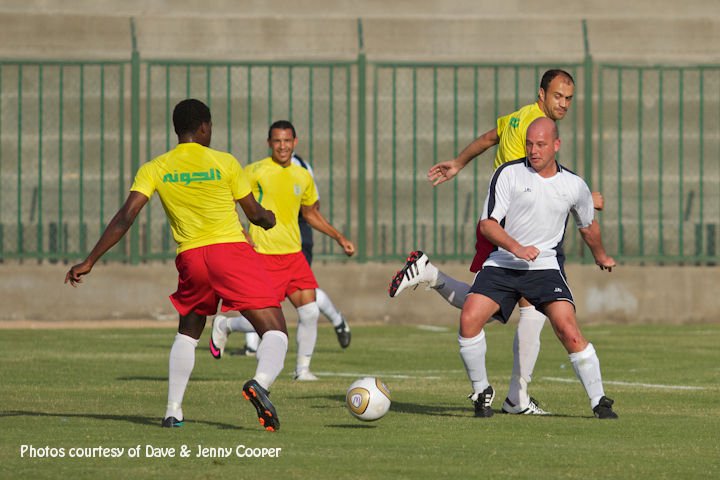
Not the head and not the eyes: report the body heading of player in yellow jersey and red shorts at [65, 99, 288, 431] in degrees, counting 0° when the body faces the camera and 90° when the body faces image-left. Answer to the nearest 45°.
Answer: approximately 180°

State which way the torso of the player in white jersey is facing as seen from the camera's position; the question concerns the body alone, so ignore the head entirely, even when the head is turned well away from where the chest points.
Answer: toward the camera

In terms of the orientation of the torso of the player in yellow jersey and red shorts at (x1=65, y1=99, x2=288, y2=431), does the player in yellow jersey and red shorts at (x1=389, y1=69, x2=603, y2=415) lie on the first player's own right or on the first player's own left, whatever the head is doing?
on the first player's own right

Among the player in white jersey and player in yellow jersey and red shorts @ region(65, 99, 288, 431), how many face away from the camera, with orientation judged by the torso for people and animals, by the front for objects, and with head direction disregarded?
1

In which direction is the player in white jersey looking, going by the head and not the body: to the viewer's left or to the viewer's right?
to the viewer's left

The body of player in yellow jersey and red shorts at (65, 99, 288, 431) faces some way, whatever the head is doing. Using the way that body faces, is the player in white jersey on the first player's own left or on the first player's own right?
on the first player's own right

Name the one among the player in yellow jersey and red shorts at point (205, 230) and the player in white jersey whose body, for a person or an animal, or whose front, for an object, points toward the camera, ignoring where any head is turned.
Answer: the player in white jersey

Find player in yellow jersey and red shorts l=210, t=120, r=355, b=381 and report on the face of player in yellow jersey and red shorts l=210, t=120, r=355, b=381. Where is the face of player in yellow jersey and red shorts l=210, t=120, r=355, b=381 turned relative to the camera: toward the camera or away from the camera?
toward the camera

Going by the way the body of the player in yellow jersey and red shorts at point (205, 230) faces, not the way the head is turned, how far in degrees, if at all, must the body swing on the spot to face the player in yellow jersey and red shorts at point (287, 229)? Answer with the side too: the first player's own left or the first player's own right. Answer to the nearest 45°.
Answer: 0° — they already face them

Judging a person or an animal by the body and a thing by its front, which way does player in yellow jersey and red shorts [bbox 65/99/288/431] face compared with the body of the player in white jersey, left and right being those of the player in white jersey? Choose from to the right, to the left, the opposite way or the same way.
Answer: the opposite way

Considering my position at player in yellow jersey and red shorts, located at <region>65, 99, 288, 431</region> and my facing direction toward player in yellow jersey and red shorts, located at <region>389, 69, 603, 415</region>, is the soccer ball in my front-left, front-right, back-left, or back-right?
front-right
